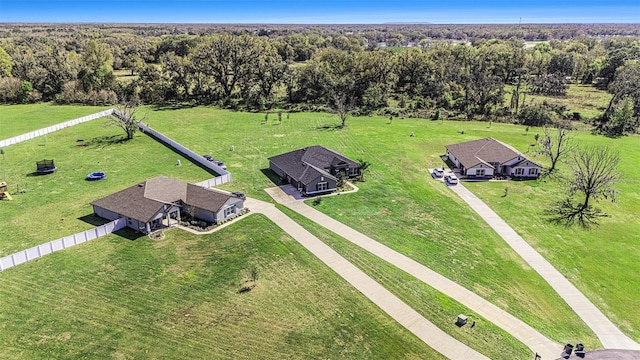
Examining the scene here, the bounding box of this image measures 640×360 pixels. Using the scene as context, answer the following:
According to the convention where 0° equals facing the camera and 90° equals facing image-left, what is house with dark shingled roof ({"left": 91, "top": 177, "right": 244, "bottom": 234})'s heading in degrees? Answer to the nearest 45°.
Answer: approximately 315°

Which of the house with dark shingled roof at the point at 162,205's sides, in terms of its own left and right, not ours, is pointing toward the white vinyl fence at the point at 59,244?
right
